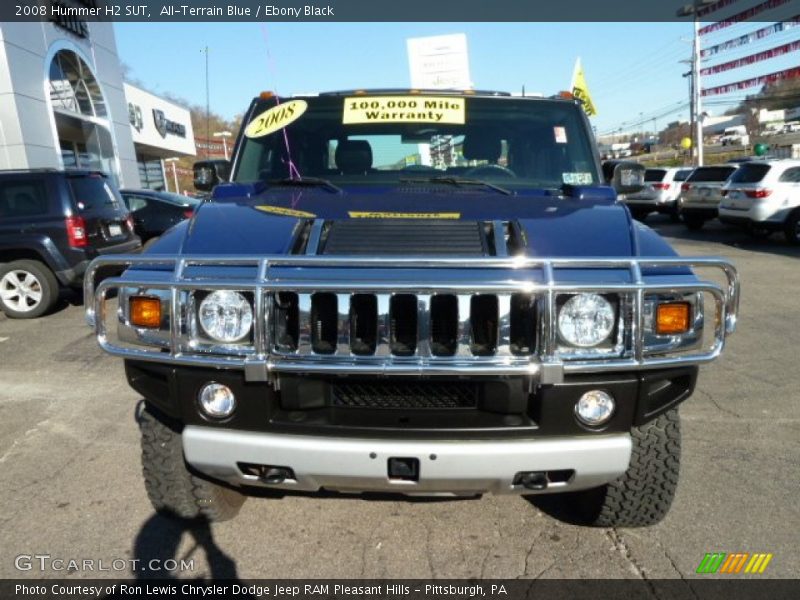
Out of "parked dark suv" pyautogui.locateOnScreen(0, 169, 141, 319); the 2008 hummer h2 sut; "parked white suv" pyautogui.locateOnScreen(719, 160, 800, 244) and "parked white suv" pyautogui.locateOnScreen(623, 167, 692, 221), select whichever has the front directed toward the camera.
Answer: the 2008 hummer h2 sut

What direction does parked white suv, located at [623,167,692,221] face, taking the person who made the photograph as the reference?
facing away from the viewer and to the right of the viewer

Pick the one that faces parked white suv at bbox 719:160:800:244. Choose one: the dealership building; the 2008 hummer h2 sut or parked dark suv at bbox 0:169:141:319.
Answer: the dealership building

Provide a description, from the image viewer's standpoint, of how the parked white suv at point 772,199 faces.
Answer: facing away from the viewer and to the right of the viewer

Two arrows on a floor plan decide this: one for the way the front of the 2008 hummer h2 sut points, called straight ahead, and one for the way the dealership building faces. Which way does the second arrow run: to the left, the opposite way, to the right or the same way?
to the left

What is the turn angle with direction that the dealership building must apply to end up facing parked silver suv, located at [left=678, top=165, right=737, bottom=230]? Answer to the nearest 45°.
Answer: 0° — it already faces it
